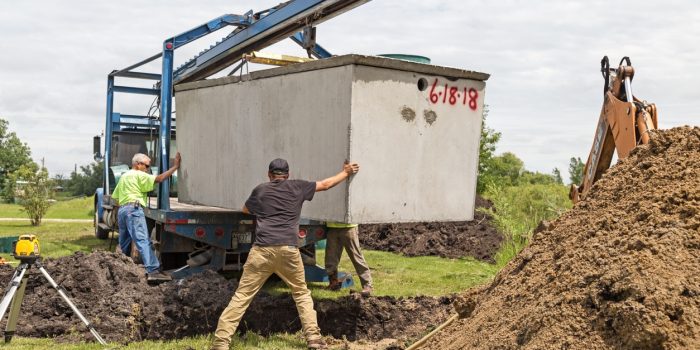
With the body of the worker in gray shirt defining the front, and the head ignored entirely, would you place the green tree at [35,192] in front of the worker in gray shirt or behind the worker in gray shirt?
in front

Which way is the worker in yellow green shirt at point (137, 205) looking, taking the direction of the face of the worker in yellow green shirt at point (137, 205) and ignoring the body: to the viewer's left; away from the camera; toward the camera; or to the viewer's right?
to the viewer's right

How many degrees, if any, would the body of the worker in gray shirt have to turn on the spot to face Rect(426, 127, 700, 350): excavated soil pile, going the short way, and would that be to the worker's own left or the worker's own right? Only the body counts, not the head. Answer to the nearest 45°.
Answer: approximately 135° to the worker's own right

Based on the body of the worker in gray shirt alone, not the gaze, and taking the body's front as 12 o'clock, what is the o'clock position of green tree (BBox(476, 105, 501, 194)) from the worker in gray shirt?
The green tree is roughly at 1 o'clock from the worker in gray shirt.

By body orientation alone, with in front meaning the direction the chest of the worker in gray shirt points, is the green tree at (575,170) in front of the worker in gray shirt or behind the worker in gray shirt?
in front

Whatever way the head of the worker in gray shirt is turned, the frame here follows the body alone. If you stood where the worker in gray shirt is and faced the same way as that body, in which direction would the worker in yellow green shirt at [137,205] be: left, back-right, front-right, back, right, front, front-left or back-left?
front-left

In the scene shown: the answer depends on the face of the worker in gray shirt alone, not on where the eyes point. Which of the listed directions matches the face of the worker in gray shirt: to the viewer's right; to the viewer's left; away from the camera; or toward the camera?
away from the camera

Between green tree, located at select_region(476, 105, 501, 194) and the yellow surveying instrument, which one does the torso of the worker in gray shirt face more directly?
the green tree

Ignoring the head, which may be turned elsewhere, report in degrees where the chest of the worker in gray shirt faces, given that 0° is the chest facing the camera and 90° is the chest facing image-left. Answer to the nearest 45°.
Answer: approximately 180°

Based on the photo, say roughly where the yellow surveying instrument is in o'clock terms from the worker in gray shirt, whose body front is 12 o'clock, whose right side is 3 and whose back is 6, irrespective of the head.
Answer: The yellow surveying instrument is roughly at 9 o'clock from the worker in gray shirt.
